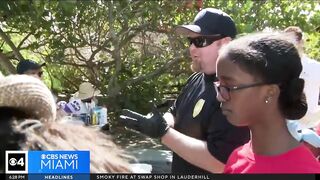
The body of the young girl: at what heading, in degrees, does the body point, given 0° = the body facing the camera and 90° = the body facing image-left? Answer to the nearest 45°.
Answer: approximately 90°
